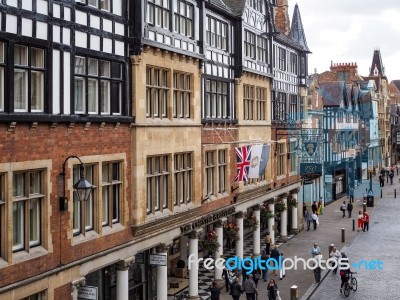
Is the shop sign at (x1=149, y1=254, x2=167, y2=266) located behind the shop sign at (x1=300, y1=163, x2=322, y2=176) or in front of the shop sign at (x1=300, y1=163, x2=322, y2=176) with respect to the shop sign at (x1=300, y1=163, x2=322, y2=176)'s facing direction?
in front

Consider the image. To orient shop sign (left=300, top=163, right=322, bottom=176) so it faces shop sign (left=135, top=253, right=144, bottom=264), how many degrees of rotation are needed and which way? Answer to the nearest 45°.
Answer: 0° — it already faces it

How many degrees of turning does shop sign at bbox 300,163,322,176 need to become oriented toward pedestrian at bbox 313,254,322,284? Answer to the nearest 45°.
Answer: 0° — it already faces them

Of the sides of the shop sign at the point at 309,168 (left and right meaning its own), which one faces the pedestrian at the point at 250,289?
front

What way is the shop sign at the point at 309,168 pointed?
toward the camera

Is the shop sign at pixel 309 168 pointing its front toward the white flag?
yes

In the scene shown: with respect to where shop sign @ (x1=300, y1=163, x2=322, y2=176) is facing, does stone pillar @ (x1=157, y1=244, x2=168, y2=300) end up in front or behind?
in front

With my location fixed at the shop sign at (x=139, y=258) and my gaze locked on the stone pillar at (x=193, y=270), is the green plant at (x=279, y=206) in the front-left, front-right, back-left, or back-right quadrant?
front-left

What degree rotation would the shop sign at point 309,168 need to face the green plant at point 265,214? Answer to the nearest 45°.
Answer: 0° — it already faces it

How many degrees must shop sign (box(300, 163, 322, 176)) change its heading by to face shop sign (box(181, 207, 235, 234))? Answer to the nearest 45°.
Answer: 0° — it already faces it

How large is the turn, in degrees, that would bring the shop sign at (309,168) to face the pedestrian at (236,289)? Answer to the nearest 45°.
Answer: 0° — it already faces them

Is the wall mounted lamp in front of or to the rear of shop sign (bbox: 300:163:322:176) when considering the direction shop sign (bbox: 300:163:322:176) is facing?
in front
